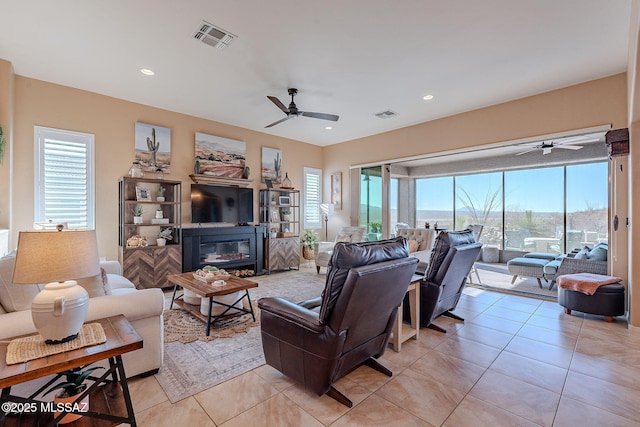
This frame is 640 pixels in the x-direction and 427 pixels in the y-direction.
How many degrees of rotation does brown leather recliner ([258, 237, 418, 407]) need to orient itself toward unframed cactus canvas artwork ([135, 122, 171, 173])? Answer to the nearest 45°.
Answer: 0° — it already faces it

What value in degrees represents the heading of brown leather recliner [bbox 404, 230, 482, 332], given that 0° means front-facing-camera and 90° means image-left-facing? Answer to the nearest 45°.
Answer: approximately 135°

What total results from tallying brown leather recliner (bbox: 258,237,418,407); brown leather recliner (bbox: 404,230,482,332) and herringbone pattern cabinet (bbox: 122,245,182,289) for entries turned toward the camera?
1

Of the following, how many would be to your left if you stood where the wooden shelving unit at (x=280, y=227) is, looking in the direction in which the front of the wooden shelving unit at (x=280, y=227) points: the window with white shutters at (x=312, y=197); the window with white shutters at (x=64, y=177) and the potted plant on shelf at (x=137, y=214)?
1

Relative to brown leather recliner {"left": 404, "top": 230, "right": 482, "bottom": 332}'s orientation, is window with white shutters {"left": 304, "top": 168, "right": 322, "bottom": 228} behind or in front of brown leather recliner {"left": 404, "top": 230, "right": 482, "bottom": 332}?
in front

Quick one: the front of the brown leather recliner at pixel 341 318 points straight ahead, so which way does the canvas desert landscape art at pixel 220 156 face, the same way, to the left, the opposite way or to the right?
the opposite way

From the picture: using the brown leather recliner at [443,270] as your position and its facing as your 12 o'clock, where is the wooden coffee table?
The wooden coffee table is roughly at 10 o'clock from the brown leather recliner.

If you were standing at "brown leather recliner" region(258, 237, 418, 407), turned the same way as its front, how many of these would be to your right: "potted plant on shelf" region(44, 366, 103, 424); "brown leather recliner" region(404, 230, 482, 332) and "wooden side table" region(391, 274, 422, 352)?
2

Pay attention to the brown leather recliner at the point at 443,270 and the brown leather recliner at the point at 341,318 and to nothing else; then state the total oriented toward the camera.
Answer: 0

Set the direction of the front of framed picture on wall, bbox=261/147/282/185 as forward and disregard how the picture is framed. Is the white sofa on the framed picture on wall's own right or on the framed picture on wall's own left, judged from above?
on the framed picture on wall's own right

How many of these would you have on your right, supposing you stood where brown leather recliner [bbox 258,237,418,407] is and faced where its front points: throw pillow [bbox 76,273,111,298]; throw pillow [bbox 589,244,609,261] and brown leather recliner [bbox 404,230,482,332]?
2

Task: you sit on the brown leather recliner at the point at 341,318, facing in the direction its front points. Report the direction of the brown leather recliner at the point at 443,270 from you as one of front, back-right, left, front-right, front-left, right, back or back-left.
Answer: right
